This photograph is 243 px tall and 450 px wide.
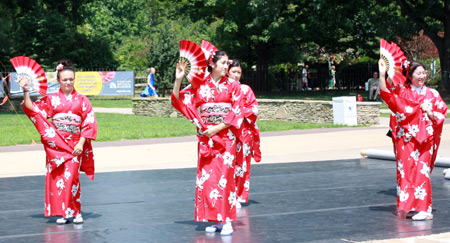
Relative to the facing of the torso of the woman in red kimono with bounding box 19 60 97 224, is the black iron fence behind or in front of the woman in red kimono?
behind

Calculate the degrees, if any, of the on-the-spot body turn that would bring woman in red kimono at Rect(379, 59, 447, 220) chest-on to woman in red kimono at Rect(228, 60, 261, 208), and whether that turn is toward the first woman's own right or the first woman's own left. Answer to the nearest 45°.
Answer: approximately 135° to the first woman's own right

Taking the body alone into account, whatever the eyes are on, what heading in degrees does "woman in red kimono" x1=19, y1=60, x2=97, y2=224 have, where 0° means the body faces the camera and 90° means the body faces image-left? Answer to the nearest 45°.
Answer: approximately 0°

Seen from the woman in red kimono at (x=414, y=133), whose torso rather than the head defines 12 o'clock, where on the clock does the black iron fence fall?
The black iron fence is roughly at 7 o'clock from the woman in red kimono.

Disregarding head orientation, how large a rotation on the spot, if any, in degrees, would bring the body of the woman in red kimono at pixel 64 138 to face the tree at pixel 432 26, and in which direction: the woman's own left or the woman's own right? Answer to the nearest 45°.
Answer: approximately 135° to the woman's own left

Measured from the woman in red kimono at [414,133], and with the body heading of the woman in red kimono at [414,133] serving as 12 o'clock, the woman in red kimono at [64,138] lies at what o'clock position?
the woman in red kimono at [64,138] is roughly at 4 o'clock from the woman in red kimono at [414,133].

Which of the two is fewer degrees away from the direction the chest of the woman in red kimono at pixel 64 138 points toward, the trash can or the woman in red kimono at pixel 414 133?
the woman in red kimono
